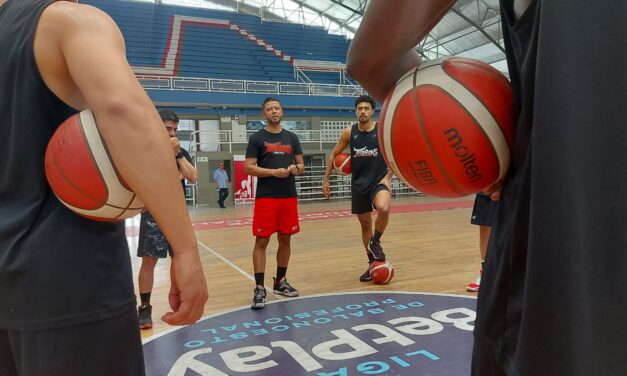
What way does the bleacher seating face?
toward the camera

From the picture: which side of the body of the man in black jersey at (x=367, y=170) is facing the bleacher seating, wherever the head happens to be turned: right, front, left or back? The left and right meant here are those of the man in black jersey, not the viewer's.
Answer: back

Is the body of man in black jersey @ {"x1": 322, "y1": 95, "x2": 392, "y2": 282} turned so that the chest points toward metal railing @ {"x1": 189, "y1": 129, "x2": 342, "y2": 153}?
no

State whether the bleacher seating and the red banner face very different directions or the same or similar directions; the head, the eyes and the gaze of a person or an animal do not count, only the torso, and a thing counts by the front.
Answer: same or similar directions

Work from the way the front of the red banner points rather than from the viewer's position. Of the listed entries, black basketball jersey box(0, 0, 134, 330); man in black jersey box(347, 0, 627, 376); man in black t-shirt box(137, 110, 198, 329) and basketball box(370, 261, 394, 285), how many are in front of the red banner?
4

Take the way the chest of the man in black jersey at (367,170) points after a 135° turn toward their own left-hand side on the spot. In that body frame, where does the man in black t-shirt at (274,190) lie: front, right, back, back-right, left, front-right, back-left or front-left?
back

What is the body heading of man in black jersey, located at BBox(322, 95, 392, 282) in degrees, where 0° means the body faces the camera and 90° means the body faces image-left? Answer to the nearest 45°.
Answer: approximately 0°

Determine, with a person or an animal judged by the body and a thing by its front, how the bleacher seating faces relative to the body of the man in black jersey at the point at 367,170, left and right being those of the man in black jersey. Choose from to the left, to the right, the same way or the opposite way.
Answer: the same way

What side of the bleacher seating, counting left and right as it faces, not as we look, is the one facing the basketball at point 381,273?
front

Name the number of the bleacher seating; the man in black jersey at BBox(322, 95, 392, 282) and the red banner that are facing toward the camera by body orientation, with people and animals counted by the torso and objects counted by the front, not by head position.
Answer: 3

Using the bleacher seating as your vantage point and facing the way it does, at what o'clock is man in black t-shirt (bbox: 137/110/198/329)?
The man in black t-shirt is roughly at 12 o'clock from the bleacher seating.

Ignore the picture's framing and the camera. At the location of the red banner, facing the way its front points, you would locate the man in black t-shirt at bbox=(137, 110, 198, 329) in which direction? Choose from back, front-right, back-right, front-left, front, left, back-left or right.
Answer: front

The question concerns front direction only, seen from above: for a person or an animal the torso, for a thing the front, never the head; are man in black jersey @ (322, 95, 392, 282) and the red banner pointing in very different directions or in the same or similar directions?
same or similar directions

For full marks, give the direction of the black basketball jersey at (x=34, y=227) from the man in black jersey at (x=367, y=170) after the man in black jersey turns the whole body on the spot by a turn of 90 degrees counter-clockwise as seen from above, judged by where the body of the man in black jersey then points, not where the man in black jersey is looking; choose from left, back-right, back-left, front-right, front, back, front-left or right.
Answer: right

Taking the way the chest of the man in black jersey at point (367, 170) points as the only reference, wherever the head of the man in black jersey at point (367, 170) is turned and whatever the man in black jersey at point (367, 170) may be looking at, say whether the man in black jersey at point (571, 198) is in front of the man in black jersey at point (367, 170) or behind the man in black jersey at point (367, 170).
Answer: in front

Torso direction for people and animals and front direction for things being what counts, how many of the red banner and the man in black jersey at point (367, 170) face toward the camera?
2

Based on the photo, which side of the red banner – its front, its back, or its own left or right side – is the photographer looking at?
front

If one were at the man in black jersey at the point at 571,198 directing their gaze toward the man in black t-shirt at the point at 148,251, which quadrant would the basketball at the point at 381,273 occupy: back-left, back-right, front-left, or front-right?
front-right
